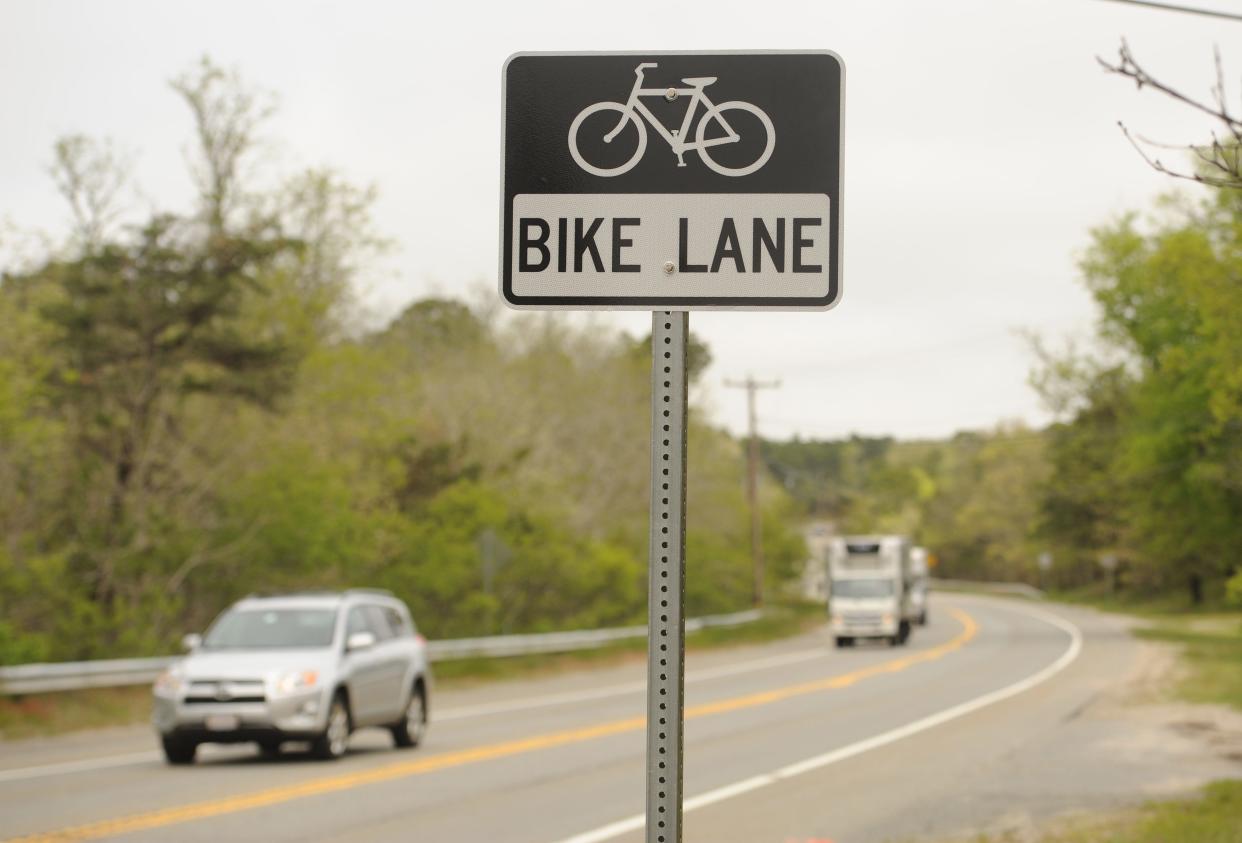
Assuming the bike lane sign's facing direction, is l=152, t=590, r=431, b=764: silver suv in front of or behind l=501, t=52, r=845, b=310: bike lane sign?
behind

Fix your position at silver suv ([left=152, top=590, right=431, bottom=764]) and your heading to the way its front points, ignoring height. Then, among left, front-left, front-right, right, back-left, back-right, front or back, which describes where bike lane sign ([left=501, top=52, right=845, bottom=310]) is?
front-left

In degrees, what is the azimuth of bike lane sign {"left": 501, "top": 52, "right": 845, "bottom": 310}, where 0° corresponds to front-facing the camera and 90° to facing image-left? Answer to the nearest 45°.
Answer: approximately 0°
